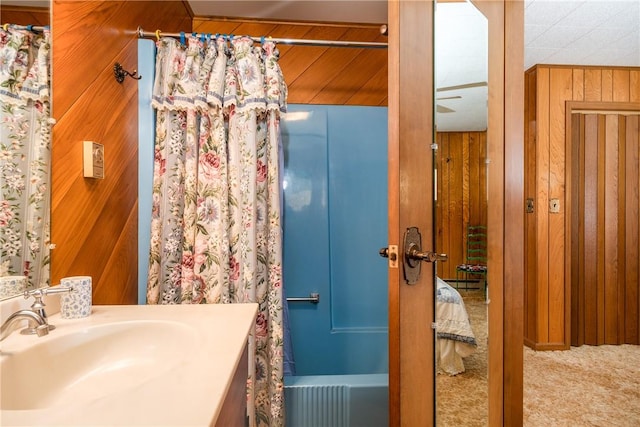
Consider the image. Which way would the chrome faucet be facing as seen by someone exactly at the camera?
facing to the right of the viewer

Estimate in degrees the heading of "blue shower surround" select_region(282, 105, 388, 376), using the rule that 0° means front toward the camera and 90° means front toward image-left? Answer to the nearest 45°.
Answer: approximately 0°
